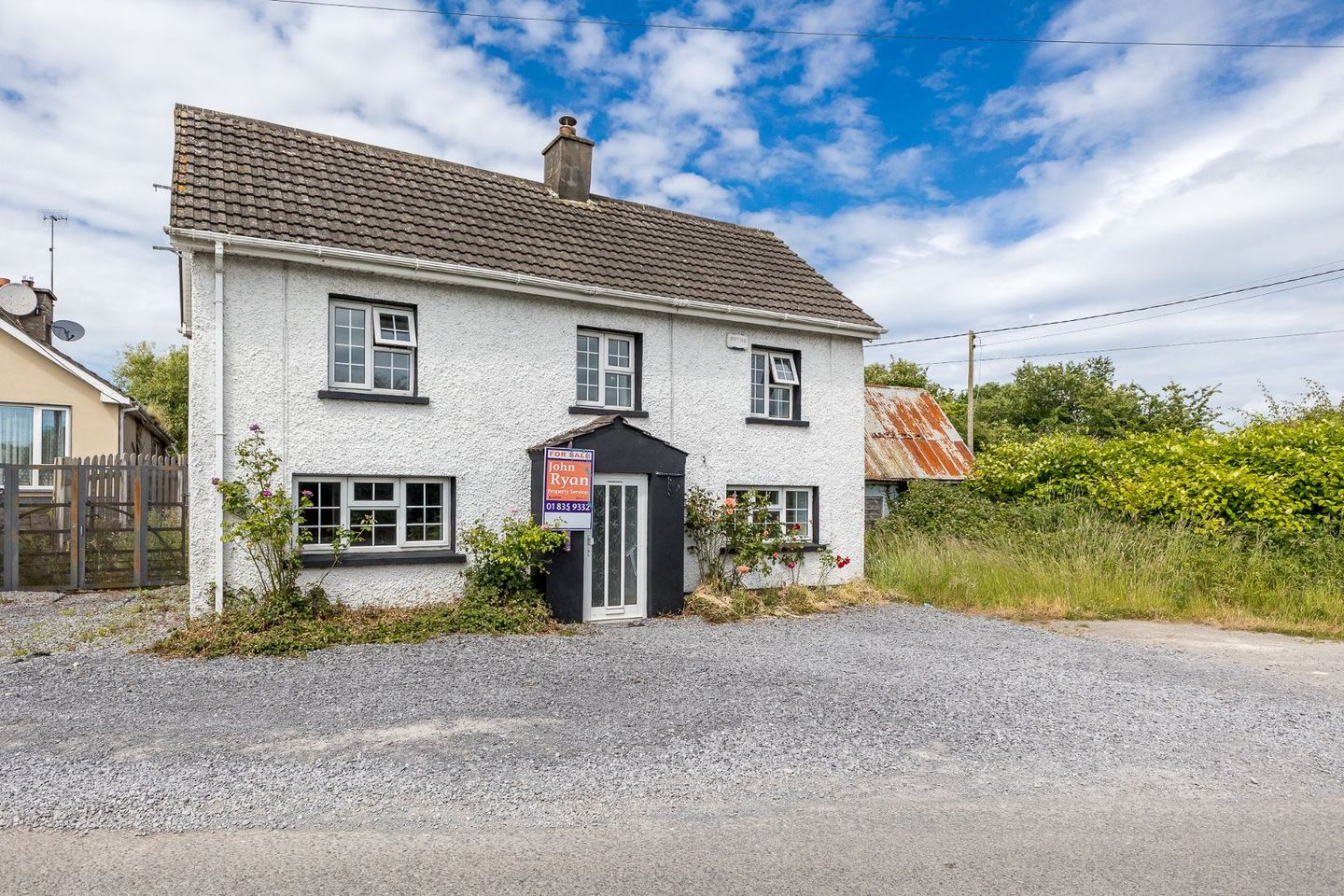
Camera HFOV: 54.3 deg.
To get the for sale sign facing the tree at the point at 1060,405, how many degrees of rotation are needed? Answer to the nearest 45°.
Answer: approximately 135° to its left

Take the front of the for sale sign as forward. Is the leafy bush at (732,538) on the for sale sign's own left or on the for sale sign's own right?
on the for sale sign's own left

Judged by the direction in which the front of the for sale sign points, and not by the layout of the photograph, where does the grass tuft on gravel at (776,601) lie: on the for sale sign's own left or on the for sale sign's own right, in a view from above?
on the for sale sign's own left

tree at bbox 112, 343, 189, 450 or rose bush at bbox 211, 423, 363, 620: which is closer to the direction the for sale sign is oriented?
the rose bush

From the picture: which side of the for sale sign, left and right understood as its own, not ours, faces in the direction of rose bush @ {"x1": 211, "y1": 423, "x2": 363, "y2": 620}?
right

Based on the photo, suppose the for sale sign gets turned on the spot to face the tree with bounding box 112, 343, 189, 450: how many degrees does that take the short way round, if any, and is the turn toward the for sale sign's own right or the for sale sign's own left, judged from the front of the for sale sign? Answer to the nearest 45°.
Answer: approximately 135° to the for sale sign's own right

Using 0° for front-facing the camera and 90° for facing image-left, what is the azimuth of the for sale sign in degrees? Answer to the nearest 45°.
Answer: approximately 0°

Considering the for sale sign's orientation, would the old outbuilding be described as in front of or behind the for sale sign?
behind

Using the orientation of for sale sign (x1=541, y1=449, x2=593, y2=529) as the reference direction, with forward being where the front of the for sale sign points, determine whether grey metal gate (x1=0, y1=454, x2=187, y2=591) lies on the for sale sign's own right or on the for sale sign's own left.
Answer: on the for sale sign's own right

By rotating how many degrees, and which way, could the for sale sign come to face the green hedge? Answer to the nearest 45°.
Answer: approximately 90° to its left
